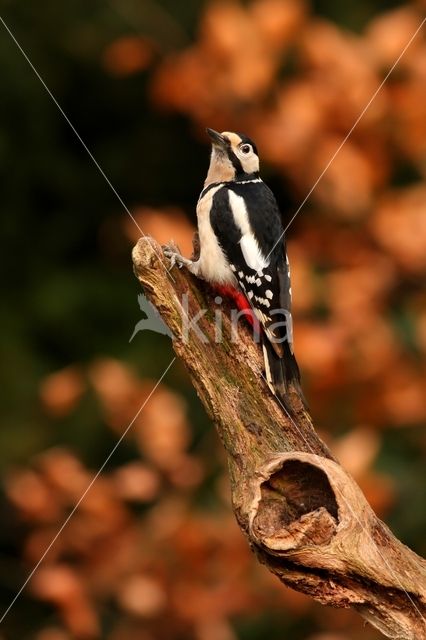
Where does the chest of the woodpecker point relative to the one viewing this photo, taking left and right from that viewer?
facing to the left of the viewer
